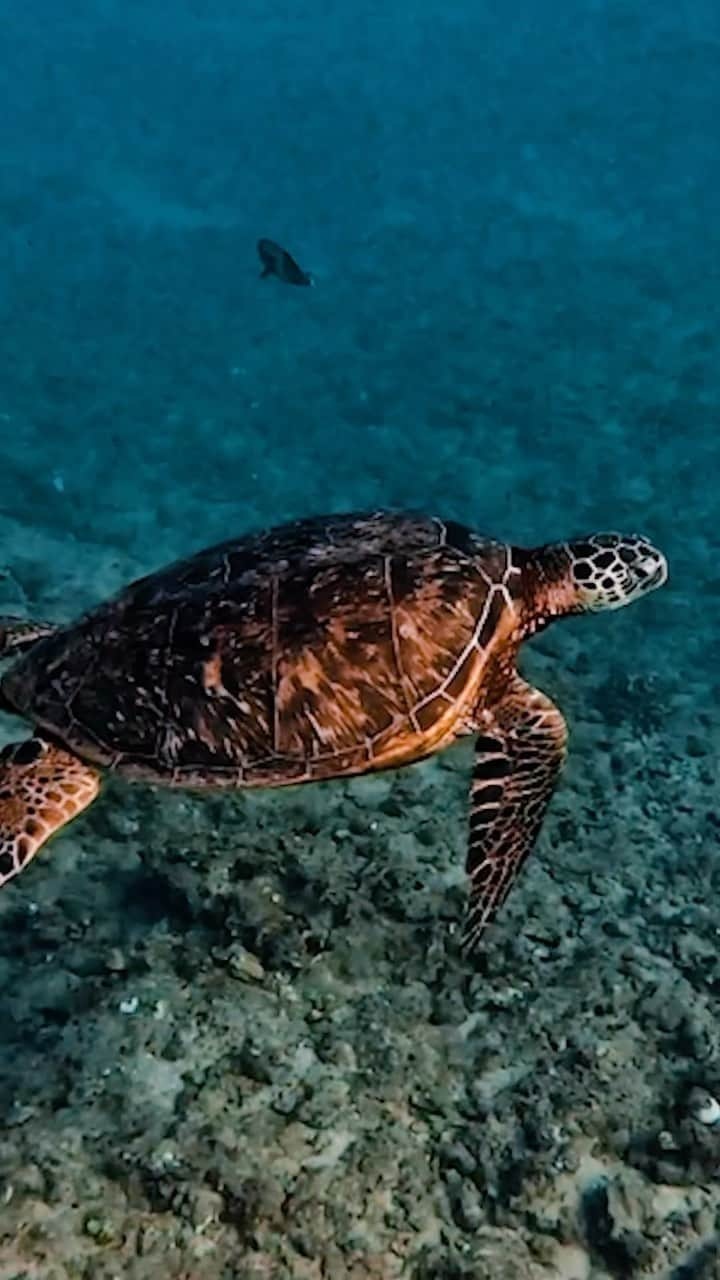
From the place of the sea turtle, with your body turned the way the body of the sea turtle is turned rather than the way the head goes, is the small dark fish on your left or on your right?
on your left

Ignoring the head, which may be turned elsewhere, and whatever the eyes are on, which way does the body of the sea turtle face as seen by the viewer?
to the viewer's right
